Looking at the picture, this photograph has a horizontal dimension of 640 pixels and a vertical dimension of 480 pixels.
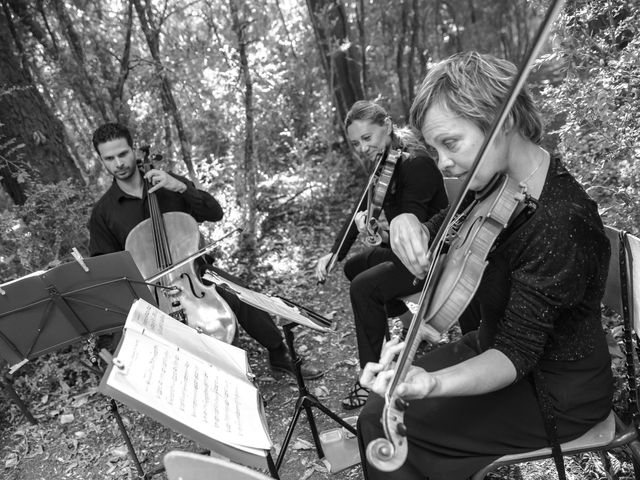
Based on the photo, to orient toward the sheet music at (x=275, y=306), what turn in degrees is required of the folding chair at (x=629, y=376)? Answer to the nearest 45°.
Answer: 0° — it already faces it

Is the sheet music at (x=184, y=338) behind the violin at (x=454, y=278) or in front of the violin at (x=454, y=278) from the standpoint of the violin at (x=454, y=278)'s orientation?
in front

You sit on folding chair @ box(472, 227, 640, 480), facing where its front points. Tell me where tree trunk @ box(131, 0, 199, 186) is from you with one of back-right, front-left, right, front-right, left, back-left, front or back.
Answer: front-right

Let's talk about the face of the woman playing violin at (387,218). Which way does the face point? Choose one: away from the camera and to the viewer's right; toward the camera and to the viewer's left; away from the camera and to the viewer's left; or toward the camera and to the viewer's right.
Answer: toward the camera and to the viewer's left

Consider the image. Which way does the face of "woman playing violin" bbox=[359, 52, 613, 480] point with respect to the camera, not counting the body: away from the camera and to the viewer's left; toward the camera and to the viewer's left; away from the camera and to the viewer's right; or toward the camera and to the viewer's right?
toward the camera and to the viewer's left

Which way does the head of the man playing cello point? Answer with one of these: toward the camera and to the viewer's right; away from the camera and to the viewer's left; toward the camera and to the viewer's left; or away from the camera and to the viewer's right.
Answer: toward the camera and to the viewer's right

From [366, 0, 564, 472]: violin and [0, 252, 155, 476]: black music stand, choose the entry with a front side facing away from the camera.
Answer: the black music stand

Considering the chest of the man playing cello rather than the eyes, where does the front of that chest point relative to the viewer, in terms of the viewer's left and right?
facing the viewer and to the right of the viewer

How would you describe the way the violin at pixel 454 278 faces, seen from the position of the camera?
facing to the left of the viewer

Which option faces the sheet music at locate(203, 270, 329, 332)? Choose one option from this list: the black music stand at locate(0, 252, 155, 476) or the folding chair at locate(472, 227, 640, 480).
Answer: the folding chair

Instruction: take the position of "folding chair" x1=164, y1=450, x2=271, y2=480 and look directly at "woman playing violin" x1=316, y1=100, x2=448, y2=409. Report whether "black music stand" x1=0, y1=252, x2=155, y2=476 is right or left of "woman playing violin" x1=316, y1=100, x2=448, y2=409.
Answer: left

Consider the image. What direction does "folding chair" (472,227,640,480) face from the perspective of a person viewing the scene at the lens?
facing to the left of the viewer

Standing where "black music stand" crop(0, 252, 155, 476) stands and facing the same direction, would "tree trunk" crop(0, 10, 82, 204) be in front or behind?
in front

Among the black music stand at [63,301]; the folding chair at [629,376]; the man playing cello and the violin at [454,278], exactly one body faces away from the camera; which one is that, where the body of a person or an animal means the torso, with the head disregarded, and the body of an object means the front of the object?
the black music stand

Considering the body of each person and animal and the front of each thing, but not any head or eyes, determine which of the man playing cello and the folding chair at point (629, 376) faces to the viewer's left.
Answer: the folding chair

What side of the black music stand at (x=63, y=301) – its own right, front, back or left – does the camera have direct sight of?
back

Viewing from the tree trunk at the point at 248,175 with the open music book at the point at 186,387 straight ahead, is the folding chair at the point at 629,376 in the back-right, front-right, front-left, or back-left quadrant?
front-left
